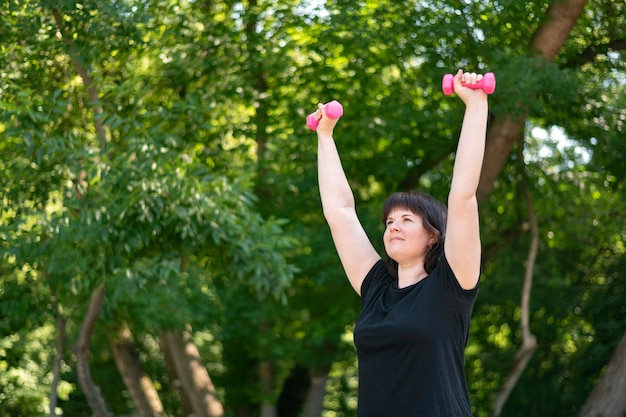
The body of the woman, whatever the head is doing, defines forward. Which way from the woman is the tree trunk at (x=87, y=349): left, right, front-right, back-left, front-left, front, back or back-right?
right

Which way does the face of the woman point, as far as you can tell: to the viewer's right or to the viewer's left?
to the viewer's left

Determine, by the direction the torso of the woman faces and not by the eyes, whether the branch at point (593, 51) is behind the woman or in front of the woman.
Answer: behind

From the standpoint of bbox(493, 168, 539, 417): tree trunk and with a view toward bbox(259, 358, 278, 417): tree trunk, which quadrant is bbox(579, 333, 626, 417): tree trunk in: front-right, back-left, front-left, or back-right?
back-left
